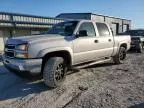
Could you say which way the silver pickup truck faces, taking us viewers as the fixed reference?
facing the viewer and to the left of the viewer

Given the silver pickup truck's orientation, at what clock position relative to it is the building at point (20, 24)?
The building is roughly at 4 o'clock from the silver pickup truck.

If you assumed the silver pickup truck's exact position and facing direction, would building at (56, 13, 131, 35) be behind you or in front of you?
behind
